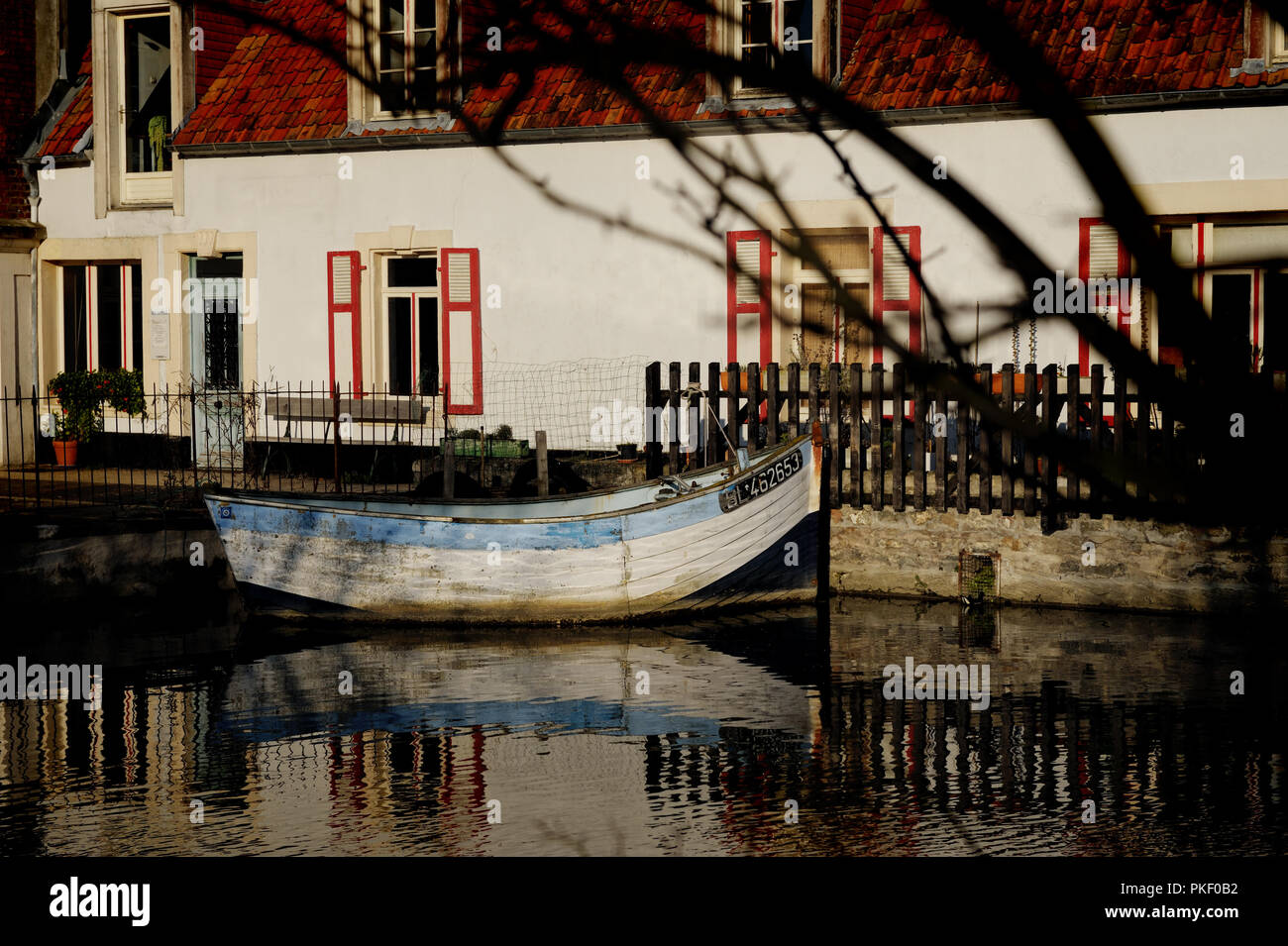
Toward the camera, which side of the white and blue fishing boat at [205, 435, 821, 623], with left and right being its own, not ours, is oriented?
right

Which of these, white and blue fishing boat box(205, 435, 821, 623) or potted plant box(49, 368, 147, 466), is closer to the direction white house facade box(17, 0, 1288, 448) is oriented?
the white and blue fishing boat

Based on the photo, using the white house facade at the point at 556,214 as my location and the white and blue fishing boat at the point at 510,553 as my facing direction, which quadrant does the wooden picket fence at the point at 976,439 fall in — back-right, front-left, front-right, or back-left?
front-left

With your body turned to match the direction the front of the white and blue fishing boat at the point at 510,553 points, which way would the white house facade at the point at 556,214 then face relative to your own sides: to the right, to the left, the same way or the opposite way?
to the right

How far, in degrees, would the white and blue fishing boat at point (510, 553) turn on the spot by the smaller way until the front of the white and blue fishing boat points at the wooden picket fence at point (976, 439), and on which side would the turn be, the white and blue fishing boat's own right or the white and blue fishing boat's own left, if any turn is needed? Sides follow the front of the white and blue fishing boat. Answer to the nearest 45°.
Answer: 0° — it already faces it

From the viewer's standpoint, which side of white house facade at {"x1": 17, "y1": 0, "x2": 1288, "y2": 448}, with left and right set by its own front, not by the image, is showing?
front

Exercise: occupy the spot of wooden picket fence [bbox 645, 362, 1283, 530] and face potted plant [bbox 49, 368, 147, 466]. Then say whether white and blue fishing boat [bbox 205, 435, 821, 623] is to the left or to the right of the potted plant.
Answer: left

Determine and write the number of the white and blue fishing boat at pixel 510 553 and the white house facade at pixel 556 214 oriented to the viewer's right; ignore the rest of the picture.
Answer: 1

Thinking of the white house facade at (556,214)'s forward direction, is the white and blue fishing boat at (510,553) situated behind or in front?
in front

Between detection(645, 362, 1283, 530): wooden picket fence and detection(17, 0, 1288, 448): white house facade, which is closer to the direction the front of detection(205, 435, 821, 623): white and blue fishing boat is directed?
the wooden picket fence

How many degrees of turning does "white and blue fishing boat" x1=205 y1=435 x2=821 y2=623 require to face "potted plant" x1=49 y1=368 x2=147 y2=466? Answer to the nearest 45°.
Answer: approximately 135° to its left

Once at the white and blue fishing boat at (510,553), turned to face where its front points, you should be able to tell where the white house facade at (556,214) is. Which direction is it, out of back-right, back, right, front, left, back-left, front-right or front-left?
left
